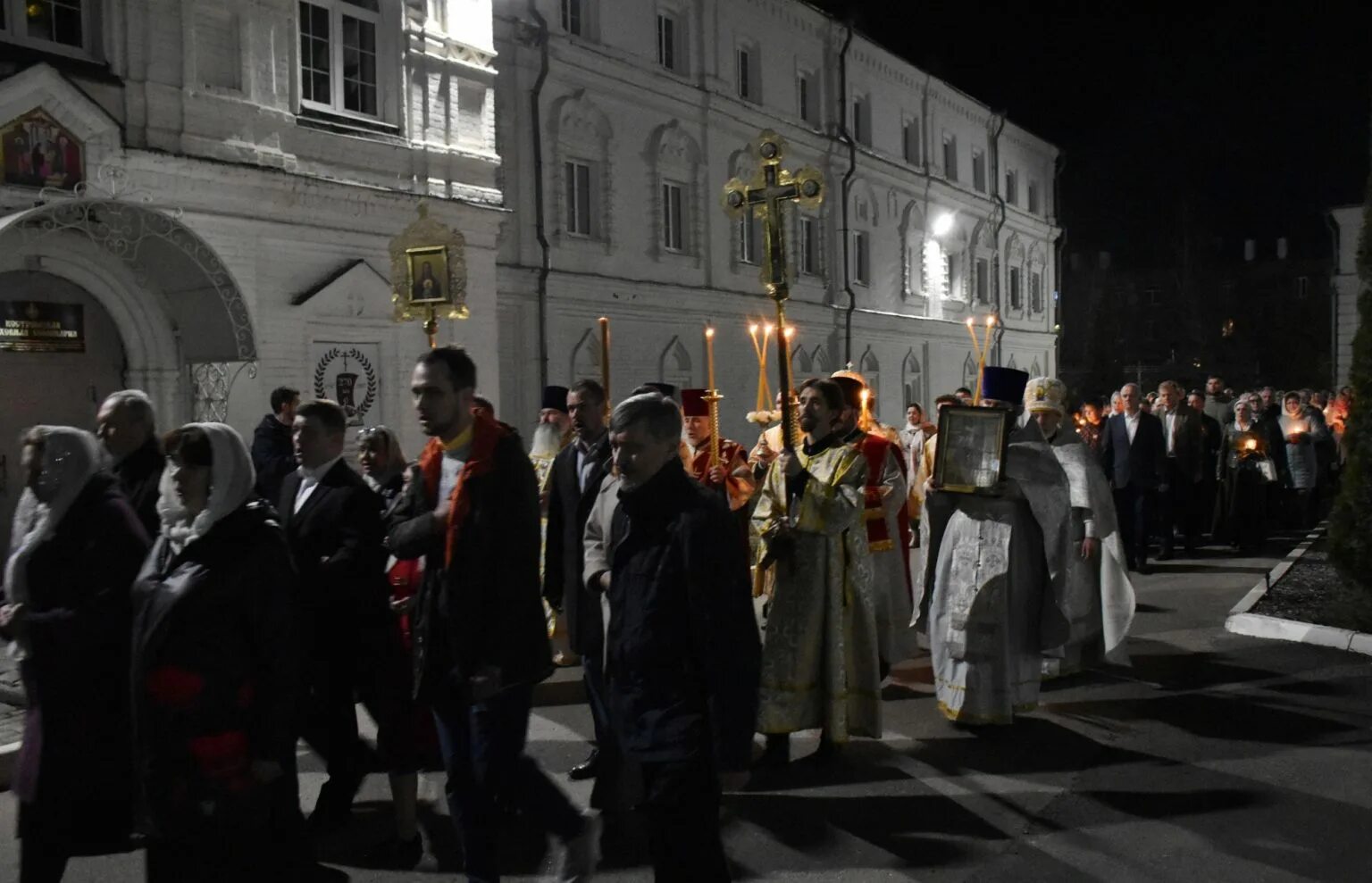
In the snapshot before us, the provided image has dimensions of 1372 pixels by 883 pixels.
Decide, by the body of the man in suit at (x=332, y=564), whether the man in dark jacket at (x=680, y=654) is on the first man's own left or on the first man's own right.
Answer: on the first man's own left

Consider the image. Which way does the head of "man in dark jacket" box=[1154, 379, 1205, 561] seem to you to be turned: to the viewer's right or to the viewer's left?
to the viewer's left

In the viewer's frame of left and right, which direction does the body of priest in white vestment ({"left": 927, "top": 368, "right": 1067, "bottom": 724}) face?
facing the viewer and to the left of the viewer

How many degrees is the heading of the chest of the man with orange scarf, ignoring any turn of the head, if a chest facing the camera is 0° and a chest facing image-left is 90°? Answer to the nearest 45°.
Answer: approximately 45°

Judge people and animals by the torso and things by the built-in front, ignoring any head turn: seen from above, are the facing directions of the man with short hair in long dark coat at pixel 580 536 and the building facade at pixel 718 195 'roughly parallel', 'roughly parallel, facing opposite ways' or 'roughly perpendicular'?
roughly perpendicular

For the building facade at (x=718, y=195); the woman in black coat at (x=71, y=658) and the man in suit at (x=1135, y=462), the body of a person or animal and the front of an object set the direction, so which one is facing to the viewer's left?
the woman in black coat

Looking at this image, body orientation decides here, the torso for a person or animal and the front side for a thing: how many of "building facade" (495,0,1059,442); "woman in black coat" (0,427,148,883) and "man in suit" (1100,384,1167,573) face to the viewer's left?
1

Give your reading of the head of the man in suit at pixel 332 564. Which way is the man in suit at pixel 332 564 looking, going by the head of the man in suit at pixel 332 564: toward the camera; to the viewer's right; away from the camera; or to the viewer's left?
to the viewer's left

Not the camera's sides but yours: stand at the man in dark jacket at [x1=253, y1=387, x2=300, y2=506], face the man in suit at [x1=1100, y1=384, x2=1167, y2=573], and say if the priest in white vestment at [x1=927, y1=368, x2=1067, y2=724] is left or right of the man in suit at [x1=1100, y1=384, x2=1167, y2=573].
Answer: right

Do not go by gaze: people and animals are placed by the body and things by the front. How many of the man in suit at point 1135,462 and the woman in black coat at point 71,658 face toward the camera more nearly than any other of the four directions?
1

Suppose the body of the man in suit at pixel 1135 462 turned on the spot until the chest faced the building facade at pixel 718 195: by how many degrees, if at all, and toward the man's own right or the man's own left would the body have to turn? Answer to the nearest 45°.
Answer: approximately 135° to the man's own right

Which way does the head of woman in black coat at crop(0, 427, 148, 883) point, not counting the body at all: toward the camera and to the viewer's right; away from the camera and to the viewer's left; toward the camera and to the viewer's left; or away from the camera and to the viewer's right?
toward the camera and to the viewer's left

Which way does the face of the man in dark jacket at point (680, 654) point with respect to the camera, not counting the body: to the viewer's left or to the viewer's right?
to the viewer's left

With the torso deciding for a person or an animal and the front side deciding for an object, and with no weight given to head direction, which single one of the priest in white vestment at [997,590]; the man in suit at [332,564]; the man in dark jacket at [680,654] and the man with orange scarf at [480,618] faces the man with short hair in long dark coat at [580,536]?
the priest in white vestment

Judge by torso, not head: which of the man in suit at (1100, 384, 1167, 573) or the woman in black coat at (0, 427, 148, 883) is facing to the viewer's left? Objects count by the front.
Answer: the woman in black coat

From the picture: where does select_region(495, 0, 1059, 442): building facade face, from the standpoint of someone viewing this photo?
facing the viewer and to the right of the viewer
